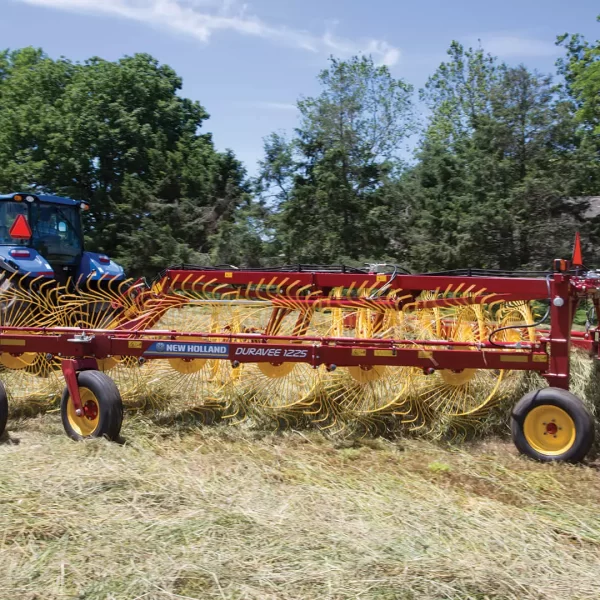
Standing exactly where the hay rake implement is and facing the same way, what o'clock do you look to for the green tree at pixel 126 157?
The green tree is roughly at 1 o'clock from the hay rake implement.

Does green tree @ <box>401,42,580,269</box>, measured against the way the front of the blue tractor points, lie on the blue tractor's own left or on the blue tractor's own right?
on the blue tractor's own right

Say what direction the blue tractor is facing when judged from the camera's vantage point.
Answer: facing away from the viewer and to the left of the viewer

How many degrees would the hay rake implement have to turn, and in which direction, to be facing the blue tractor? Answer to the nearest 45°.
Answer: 0° — it already faces it

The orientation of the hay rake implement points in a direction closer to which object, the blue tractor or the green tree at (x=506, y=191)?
the blue tractor

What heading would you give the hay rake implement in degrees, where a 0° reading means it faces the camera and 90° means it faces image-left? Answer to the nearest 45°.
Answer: approximately 135°
